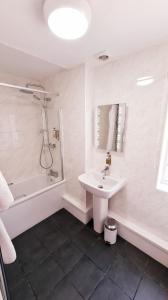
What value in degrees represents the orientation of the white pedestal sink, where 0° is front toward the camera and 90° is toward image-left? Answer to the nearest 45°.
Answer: approximately 45°

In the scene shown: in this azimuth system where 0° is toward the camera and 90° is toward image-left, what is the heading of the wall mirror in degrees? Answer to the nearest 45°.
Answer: approximately 45°
